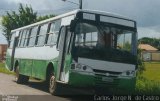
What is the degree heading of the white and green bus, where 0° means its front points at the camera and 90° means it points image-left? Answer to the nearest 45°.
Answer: approximately 315°
